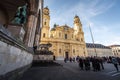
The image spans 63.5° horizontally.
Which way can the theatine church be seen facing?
toward the camera
